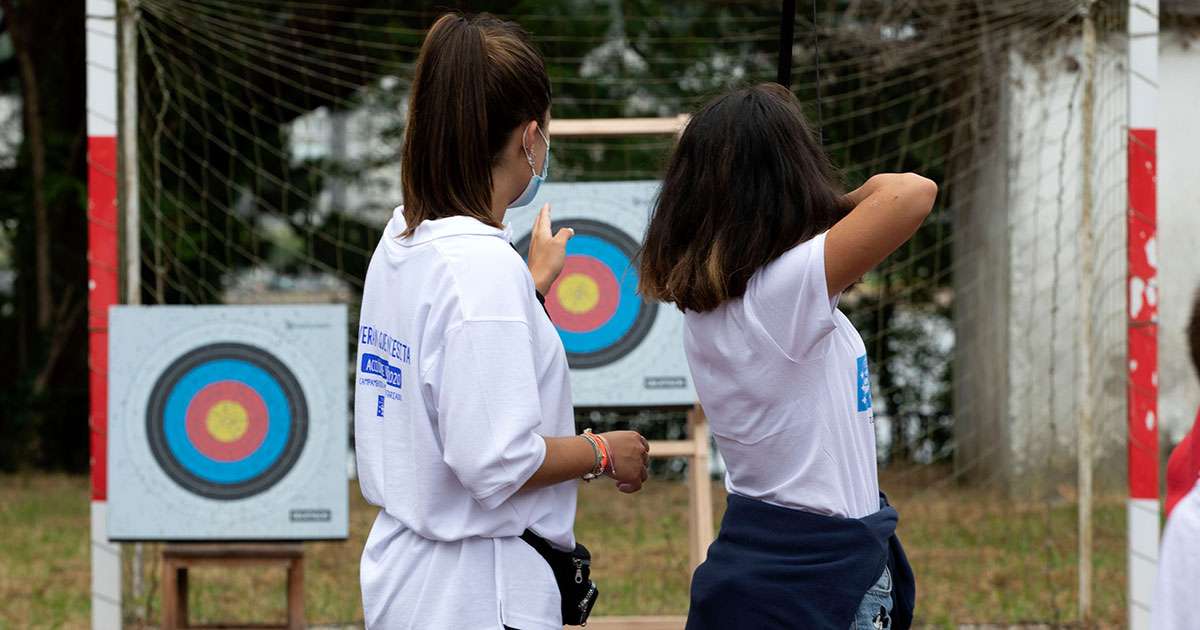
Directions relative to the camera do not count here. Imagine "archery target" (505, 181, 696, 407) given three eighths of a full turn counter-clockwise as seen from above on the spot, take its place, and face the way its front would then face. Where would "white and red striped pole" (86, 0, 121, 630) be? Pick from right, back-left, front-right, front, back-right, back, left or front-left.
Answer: back-left

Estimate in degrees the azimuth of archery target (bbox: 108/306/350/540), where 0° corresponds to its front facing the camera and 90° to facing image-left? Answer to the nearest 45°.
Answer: approximately 0°

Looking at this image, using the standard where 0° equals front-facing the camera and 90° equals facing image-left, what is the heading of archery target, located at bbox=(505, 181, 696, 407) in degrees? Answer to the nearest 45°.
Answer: approximately 0°

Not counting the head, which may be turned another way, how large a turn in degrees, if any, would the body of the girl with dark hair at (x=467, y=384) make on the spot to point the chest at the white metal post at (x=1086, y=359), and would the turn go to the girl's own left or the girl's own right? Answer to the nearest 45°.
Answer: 0° — they already face it

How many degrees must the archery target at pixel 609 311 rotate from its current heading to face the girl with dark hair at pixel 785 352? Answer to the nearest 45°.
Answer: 0° — it already faces them

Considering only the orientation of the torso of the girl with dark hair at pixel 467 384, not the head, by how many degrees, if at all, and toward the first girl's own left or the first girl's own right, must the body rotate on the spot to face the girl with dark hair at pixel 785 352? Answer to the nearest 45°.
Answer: approximately 45° to the first girl's own right

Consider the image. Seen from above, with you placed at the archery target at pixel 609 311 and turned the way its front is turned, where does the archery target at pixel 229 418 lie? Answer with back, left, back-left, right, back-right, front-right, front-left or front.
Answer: right

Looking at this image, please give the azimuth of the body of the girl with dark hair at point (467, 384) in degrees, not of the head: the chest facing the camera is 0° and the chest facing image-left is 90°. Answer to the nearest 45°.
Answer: approximately 225°

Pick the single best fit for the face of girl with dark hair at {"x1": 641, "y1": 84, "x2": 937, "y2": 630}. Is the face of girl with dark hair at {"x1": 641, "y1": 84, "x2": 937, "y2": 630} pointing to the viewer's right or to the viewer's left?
to the viewer's left

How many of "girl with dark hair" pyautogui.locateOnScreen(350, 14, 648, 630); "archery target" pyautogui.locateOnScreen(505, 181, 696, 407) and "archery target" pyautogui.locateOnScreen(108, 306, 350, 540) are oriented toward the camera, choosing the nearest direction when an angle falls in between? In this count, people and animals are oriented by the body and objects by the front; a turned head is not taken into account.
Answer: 2

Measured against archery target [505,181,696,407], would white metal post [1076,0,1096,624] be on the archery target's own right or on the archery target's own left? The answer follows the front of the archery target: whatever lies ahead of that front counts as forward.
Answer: on the archery target's own left
